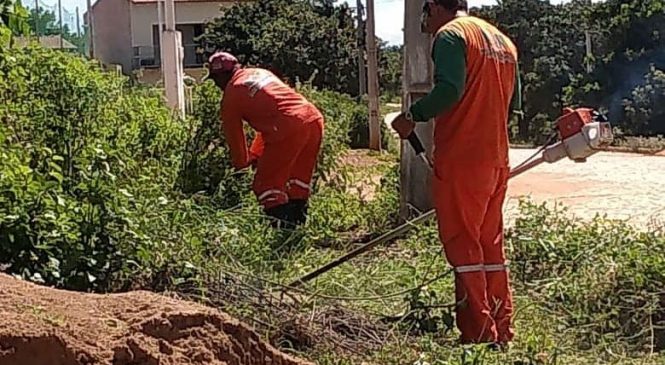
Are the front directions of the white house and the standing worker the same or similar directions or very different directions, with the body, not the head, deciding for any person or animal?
very different directions

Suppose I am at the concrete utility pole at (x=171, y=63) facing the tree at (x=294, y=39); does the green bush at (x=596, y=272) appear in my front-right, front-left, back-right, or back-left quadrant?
back-right

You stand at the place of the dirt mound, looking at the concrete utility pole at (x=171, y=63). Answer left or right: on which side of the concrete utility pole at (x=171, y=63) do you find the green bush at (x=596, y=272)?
right

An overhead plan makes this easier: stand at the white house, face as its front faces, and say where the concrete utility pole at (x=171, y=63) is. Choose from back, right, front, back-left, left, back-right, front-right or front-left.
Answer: front-right

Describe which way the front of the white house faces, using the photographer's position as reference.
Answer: facing the viewer and to the right of the viewer

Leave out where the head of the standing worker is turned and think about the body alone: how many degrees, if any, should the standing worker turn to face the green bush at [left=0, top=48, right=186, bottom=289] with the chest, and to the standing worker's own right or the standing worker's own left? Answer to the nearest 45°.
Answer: approximately 45° to the standing worker's own left

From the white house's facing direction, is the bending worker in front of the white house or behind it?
in front

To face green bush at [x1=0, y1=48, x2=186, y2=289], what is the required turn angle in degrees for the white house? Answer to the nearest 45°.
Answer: approximately 45° to its right

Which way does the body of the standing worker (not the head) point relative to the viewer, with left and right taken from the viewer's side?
facing away from the viewer and to the left of the viewer

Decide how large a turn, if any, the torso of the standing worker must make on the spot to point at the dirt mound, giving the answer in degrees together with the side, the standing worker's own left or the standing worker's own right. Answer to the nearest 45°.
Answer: approximately 90° to the standing worker's own left

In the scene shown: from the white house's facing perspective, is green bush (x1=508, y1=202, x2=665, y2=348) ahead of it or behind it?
ahead

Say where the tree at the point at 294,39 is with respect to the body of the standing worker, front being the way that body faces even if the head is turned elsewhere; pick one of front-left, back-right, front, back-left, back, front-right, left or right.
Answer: front-right
